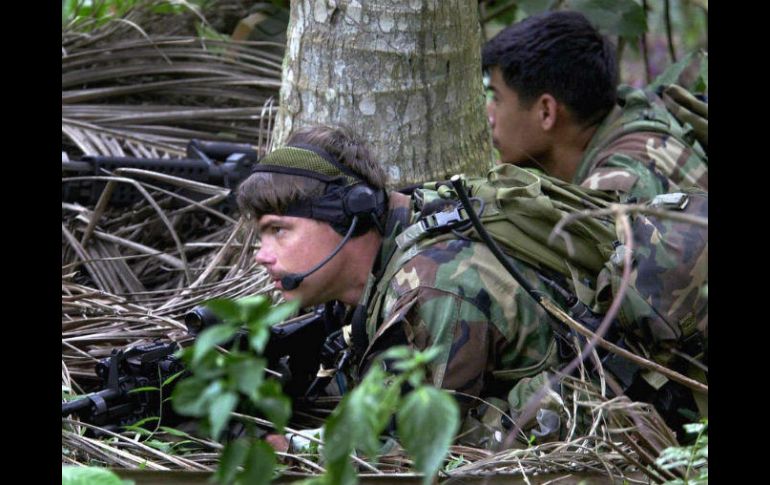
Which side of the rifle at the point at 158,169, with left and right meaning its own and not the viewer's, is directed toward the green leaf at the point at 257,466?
left

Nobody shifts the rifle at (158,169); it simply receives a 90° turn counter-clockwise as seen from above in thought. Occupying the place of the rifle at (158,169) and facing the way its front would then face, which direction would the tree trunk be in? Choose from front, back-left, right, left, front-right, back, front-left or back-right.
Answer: front-left

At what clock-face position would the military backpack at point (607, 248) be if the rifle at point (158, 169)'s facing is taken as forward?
The military backpack is roughly at 8 o'clock from the rifle.

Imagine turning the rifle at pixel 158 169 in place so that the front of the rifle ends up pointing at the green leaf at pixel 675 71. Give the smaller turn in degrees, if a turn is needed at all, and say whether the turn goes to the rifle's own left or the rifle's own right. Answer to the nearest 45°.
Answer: approximately 180°

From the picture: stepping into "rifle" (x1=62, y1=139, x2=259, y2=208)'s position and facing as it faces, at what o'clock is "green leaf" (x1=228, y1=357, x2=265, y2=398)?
The green leaf is roughly at 9 o'clock from the rifle.

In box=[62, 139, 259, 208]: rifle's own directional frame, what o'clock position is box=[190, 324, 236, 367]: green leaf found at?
The green leaf is roughly at 9 o'clock from the rifle.

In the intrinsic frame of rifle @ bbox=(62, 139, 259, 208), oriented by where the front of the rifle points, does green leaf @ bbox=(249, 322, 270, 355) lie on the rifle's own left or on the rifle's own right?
on the rifle's own left

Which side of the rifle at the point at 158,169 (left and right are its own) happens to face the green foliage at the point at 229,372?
left

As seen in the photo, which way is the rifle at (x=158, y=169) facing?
to the viewer's left

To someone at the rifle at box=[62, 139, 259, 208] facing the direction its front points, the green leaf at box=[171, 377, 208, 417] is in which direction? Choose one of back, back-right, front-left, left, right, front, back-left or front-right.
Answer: left

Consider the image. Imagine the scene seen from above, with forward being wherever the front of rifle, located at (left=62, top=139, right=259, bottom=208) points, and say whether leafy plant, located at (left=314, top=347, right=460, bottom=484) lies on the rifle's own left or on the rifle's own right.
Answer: on the rifle's own left

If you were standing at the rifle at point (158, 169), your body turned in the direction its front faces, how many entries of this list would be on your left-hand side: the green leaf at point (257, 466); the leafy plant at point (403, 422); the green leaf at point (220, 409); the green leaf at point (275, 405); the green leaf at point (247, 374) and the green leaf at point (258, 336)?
6

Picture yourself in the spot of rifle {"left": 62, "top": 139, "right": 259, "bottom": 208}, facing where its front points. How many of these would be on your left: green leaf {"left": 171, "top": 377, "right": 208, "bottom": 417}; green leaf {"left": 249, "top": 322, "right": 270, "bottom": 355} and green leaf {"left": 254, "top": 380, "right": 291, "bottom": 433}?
3

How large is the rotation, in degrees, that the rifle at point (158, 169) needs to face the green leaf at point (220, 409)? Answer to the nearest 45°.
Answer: approximately 90° to its left

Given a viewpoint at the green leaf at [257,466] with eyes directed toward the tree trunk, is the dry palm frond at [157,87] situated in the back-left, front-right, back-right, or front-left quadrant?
front-left
